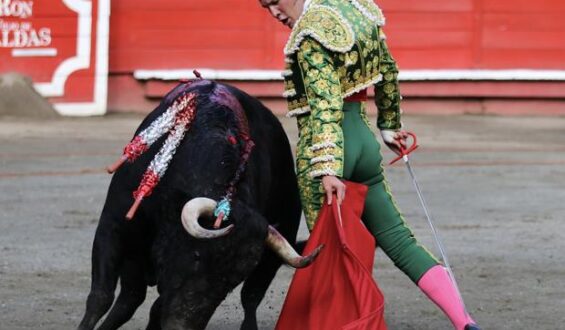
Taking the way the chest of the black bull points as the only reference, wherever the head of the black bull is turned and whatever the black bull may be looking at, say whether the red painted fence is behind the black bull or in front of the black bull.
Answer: behind

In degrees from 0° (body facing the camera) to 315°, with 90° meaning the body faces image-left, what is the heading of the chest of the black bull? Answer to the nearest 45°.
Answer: approximately 0°
